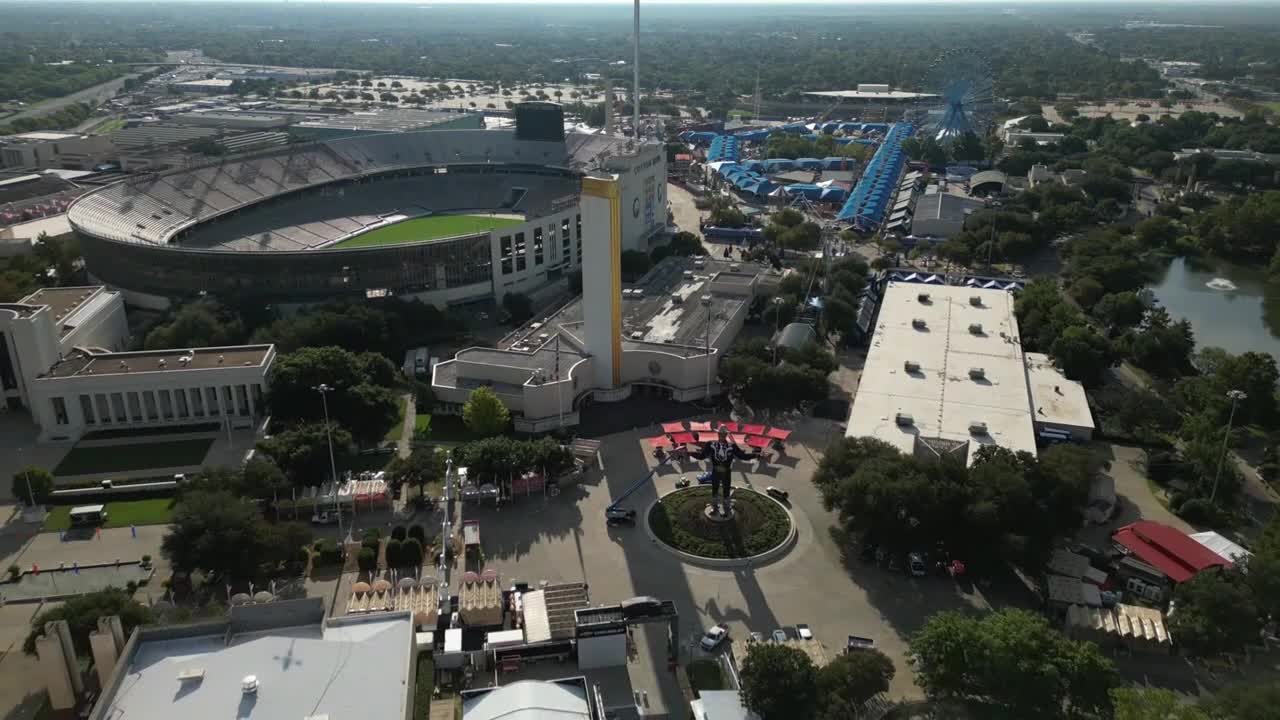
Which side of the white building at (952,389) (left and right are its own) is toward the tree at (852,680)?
front

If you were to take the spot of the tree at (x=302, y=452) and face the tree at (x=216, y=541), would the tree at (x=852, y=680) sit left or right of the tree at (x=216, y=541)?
left

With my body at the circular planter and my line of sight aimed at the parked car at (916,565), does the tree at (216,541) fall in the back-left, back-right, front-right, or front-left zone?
back-right

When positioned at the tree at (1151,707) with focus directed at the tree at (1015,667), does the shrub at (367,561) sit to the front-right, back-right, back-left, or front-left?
front-left

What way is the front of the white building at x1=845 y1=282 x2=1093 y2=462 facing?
toward the camera

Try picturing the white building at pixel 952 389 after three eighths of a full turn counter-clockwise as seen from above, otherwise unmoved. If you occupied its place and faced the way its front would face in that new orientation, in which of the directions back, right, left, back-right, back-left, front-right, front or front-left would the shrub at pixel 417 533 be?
back

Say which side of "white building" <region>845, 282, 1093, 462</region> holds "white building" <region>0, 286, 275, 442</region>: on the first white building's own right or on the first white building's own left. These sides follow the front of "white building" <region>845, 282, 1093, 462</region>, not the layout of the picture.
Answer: on the first white building's own right

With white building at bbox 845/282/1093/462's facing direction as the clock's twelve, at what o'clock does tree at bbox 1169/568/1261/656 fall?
The tree is roughly at 11 o'clock from the white building.

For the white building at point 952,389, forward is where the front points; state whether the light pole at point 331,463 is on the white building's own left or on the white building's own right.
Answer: on the white building's own right

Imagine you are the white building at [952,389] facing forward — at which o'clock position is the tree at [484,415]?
The tree is roughly at 2 o'clock from the white building.

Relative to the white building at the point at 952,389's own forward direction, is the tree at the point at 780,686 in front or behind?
in front

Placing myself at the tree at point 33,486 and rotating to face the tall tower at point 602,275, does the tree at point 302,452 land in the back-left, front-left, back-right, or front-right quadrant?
front-right

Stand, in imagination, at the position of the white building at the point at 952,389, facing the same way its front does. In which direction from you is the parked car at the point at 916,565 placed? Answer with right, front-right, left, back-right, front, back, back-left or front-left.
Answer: front

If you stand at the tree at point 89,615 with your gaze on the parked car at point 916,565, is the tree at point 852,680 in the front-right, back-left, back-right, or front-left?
front-right

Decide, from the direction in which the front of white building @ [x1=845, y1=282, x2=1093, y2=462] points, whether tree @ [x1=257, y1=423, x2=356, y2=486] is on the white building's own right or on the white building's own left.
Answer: on the white building's own right

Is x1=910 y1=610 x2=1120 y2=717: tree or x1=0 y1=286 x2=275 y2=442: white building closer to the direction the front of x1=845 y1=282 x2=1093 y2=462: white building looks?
the tree
